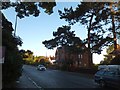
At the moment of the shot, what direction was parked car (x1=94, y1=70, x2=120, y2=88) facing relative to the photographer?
facing the viewer and to the left of the viewer
